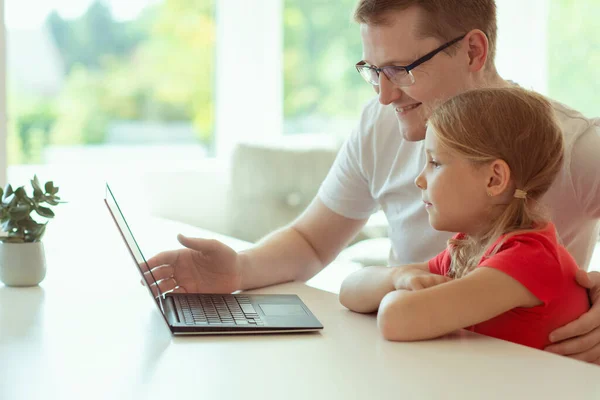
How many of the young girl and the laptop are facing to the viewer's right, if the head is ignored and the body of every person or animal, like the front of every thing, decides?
1

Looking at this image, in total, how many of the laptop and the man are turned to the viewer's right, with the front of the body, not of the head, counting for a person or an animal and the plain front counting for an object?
1

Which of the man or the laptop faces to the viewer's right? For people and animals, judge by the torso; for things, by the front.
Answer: the laptop

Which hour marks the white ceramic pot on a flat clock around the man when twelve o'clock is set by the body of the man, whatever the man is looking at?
The white ceramic pot is roughly at 1 o'clock from the man.

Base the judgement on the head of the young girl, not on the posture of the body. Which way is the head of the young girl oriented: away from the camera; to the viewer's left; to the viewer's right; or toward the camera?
to the viewer's left

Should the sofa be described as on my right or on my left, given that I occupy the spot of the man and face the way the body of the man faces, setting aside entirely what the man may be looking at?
on my right

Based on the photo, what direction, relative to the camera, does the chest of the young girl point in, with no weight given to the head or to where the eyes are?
to the viewer's left

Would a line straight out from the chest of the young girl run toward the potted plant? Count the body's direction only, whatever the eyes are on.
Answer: yes

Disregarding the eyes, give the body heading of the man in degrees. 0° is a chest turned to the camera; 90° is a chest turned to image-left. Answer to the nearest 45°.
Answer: approximately 45°

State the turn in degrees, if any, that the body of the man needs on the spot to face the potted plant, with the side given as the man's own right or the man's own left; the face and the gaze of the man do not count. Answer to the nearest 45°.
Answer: approximately 45° to the man's own right

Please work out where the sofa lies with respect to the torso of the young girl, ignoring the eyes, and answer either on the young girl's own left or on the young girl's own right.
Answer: on the young girl's own right

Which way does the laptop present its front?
to the viewer's right

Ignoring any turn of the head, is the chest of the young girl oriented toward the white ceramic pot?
yes

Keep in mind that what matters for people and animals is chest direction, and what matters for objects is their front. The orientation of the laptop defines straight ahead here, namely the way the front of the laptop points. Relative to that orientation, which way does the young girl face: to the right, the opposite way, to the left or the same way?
the opposite way
